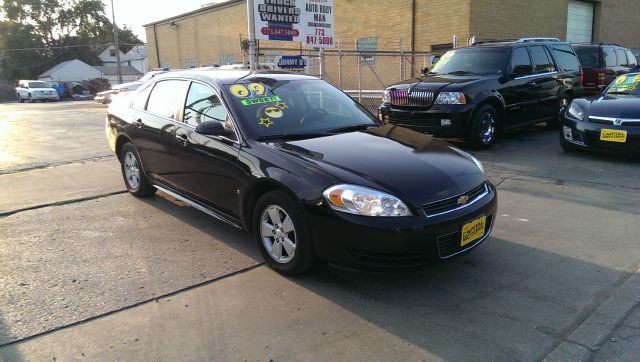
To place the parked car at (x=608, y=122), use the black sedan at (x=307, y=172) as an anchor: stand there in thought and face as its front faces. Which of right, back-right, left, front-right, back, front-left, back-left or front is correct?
left

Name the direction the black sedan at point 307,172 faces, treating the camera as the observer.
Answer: facing the viewer and to the right of the viewer

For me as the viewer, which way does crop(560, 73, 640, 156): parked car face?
facing the viewer and to the left of the viewer

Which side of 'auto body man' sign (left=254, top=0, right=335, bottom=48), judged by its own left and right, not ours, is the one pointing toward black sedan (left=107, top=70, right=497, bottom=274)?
front

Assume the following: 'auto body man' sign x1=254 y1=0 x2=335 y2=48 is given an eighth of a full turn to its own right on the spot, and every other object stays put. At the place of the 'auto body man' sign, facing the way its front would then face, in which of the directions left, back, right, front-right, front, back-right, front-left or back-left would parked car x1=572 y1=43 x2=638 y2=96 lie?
back-left

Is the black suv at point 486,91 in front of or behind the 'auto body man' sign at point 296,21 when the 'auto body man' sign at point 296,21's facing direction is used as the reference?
in front

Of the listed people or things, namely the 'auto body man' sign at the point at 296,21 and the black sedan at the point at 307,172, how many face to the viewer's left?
0

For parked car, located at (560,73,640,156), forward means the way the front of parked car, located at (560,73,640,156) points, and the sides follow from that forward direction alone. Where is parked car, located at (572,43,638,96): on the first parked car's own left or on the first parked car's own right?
on the first parked car's own right

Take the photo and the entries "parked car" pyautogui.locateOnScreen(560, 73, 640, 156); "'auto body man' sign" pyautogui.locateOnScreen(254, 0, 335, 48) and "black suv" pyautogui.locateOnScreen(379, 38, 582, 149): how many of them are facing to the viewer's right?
0

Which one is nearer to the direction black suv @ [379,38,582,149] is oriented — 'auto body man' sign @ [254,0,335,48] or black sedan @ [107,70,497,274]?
the black sedan

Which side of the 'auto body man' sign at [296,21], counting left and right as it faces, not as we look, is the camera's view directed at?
front

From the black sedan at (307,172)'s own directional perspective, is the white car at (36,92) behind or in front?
behind

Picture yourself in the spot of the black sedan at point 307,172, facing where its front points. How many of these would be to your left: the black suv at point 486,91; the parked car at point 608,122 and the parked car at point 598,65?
3

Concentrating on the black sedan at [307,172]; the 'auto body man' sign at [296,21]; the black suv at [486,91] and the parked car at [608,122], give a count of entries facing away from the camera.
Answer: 0

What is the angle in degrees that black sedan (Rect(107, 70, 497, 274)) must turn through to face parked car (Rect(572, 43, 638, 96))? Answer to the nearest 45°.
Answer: approximately 90° to its left
